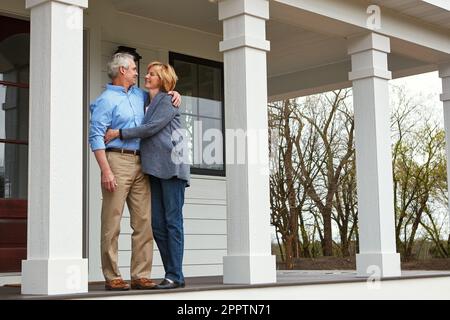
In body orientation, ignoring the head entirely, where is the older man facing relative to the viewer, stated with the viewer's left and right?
facing the viewer and to the right of the viewer

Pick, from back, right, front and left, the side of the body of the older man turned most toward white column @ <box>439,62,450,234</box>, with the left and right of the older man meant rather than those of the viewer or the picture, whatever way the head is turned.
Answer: left

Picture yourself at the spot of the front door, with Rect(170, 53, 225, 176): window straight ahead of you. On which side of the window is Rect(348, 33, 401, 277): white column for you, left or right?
right

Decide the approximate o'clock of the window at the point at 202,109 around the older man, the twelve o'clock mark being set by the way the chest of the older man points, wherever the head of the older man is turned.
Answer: The window is roughly at 8 o'clock from the older man.

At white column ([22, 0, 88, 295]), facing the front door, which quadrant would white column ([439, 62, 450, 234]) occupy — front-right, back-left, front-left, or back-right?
front-right

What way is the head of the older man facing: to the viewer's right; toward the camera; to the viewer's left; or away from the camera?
to the viewer's right

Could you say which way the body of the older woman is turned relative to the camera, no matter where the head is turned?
to the viewer's left

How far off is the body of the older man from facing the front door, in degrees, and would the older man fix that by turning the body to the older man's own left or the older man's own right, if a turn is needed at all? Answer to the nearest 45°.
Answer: approximately 180°

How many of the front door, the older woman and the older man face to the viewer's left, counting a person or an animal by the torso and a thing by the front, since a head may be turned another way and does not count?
1

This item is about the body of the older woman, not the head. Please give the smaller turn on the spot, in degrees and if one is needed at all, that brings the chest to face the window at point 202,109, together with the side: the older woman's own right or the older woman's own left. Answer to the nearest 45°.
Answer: approximately 90° to the older woman's own right

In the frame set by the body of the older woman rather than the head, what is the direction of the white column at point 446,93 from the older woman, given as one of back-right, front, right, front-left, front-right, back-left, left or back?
back-right

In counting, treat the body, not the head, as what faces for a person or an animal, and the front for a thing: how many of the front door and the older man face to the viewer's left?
0

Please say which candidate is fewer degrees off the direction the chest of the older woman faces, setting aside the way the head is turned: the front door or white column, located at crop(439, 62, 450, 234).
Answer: the front door

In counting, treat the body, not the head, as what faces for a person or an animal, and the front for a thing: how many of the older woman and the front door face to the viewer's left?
1

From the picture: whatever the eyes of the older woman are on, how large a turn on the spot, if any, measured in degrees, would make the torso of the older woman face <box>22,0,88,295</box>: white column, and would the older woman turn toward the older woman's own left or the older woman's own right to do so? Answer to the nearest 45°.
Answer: approximately 45° to the older woman's own left
